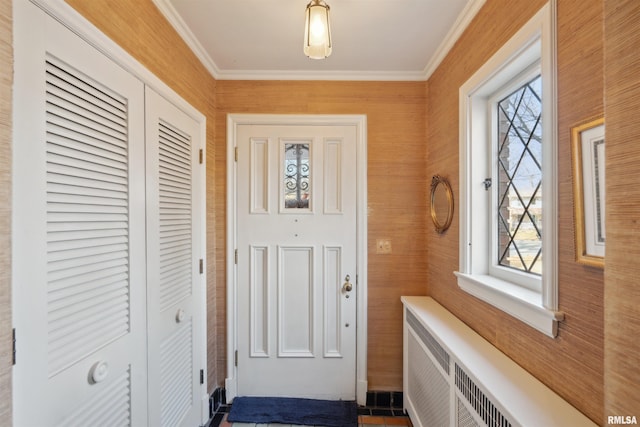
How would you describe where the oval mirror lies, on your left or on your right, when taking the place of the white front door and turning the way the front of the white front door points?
on your left

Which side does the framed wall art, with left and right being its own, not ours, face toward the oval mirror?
right

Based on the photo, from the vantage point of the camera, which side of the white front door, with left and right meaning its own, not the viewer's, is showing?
front

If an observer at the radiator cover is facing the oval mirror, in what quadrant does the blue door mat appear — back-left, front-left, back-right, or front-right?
front-left

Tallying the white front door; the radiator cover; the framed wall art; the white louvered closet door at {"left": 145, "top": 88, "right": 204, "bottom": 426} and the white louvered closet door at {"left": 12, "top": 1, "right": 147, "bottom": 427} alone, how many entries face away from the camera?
0

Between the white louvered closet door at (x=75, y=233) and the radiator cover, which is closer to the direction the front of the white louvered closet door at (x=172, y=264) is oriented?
the radiator cover

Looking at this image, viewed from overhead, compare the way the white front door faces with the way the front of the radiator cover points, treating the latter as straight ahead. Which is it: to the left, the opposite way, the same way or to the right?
to the left

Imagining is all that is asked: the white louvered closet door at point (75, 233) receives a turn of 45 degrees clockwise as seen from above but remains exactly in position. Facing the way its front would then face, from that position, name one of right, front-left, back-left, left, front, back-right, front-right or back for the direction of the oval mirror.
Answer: left

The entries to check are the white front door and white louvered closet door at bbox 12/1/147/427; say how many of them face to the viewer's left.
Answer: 0

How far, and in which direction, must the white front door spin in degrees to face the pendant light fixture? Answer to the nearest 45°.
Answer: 0° — it already faces it

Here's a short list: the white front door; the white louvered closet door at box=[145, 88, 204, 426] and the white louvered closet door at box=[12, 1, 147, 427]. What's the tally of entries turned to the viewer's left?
0

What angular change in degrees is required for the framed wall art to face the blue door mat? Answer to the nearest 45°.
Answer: approximately 45° to its right

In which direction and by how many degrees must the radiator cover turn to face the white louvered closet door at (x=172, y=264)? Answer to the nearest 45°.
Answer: approximately 45° to its right

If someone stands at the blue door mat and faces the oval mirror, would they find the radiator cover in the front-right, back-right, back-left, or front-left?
front-right

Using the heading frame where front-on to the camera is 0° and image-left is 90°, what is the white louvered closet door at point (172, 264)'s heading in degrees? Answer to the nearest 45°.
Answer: approximately 315°

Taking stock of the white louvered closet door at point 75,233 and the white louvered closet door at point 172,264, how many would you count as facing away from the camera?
0

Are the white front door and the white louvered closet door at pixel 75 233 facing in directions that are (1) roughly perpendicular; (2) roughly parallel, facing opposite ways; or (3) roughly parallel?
roughly perpendicular

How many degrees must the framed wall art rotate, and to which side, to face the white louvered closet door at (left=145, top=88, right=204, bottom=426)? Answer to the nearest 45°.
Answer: approximately 45° to its right
